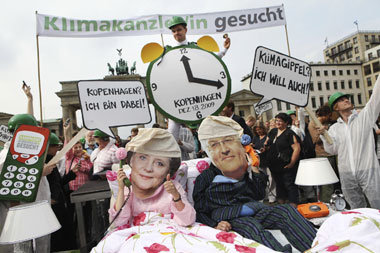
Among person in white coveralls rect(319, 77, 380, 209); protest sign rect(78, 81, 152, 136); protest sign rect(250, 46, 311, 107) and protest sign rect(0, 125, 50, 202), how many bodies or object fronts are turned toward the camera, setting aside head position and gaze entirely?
4

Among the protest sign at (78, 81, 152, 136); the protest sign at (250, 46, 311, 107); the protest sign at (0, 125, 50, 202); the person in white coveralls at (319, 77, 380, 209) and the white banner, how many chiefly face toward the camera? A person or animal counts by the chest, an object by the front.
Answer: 5

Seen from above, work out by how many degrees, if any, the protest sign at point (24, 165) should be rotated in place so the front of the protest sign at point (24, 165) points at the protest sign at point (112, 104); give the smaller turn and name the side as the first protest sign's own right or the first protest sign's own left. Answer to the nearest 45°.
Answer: approximately 90° to the first protest sign's own left

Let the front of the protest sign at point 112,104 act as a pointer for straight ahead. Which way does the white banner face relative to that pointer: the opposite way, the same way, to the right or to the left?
the same way

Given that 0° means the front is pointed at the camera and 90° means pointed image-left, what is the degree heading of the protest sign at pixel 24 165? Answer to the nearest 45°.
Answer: approximately 0°

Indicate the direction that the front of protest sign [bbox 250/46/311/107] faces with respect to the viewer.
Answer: facing the viewer

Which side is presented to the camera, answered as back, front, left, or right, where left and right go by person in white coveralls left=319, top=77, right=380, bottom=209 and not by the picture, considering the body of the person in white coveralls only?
front

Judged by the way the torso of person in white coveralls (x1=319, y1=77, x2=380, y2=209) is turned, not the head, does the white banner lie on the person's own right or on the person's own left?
on the person's own right

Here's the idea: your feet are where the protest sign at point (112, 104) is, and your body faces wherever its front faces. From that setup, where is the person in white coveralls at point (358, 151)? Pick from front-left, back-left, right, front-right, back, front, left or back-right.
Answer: left

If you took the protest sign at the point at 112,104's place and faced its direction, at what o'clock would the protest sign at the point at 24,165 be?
the protest sign at the point at 24,165 is roughly at 3 o'clock from the protest sign at the point at 112,104.

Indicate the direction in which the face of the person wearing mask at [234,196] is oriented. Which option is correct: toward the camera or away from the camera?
toward the camera
